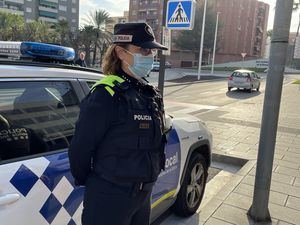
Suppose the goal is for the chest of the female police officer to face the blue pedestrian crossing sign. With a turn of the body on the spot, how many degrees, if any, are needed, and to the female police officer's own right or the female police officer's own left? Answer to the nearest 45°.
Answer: approximately 135° to the female police officer's own left

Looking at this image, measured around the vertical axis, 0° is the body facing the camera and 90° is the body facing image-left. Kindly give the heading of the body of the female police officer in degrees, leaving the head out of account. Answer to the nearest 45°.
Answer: approximately 315°

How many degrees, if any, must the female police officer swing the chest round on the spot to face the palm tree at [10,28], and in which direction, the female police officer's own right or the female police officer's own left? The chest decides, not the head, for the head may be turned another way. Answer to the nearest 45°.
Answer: approximately 135° to the female police officer's own left

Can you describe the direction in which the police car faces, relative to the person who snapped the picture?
facing away from the viewer and to the right of the viewer

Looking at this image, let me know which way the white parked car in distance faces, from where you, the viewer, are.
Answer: facing away from the viewer and to the right of the viewer

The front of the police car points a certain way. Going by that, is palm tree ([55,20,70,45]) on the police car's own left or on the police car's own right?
on the police car's own left

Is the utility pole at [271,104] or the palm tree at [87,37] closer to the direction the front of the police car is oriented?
the utility pole
